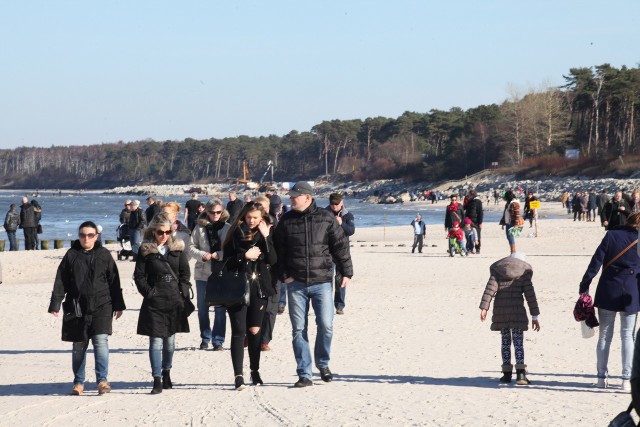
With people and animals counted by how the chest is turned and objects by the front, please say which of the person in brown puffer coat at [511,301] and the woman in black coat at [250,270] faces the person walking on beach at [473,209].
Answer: the person in brown puffer coat at [511,301]

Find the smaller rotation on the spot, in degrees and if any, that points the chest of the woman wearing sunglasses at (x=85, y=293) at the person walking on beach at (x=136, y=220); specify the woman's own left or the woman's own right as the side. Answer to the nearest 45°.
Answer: approximately 180°

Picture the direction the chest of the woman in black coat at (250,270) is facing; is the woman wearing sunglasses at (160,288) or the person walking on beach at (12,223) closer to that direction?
the woman wearing sunglasses

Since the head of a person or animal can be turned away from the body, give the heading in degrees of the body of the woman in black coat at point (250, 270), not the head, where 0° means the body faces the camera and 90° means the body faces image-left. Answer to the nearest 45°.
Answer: approximately 0°

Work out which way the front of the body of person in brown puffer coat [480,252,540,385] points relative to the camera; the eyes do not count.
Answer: away from the camera

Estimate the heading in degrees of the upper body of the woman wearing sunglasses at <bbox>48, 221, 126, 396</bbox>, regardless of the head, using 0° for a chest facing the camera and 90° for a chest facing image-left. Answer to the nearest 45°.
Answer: approximately 0°

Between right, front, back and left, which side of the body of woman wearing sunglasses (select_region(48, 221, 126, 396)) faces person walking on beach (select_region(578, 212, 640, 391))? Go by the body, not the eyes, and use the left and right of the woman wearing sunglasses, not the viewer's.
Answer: left

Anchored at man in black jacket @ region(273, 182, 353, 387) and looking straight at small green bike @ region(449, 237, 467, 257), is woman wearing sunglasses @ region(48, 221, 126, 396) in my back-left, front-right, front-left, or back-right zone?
back-left

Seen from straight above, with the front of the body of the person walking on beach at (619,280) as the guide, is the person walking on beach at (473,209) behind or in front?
in front

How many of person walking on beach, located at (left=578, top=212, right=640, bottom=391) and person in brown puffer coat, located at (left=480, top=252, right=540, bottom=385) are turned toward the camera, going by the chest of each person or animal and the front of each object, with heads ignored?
0

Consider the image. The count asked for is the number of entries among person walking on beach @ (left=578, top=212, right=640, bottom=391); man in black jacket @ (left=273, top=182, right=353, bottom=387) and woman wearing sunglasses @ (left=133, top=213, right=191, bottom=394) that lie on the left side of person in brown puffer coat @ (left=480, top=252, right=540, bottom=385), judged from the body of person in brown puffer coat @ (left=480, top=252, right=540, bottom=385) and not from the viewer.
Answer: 2

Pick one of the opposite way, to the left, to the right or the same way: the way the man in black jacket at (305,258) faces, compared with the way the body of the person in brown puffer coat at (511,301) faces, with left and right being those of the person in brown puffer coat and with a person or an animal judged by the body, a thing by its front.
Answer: the opposite way
